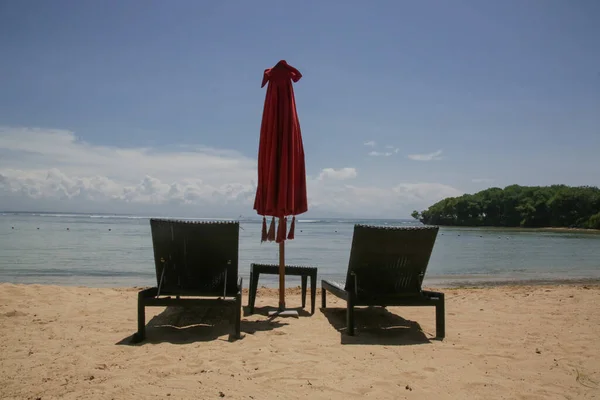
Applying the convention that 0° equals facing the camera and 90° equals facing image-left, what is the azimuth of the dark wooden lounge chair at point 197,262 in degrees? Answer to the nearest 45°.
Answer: approximately 180°

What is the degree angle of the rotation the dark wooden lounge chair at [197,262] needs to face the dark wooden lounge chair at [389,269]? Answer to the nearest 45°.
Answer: approximately 90° to its right
